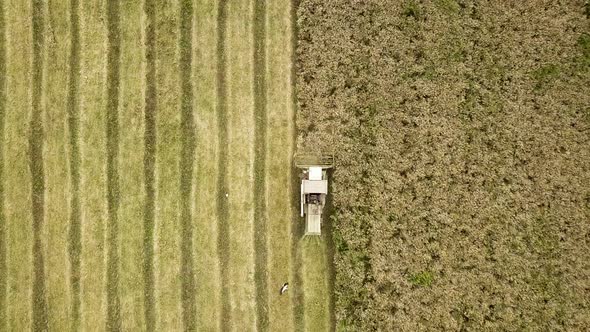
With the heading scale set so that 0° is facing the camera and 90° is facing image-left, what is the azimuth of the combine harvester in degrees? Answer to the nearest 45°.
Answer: approximately 180°
